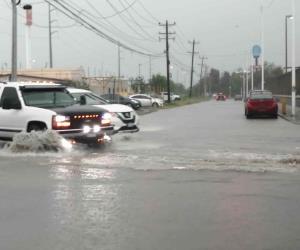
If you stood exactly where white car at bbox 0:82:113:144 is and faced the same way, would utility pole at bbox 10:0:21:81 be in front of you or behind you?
behind

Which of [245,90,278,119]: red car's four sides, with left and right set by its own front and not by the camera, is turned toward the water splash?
back

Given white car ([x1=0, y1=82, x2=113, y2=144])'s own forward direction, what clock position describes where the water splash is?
The water splash is roughly at 2 o'clock from the white car.

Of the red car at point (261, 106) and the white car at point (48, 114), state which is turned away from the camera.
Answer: the red car

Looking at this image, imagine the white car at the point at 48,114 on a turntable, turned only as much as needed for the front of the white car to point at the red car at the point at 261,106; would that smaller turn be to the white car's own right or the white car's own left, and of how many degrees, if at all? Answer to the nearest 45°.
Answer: approximately 90° to the white car's own left

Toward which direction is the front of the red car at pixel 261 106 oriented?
away from the camera

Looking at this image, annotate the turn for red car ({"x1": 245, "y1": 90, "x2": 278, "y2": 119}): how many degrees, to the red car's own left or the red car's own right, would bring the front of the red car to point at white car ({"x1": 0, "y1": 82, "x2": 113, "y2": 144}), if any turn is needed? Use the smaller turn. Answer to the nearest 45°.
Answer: approximately 180°

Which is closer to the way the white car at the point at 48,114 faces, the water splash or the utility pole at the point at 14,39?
the water splash

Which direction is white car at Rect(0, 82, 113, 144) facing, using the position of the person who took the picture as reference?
facing the viewer and to the right of the viewer
